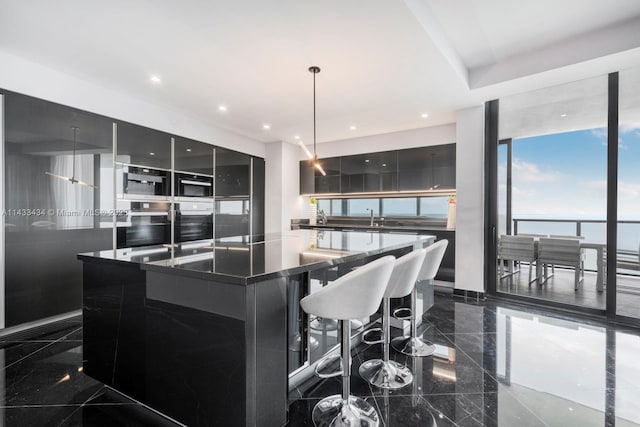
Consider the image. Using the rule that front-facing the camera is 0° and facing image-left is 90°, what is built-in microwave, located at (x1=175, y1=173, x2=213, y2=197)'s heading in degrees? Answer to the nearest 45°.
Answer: approximately 315°

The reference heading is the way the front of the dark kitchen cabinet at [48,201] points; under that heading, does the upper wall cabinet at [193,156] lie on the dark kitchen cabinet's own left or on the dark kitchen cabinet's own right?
on the dark kitchen cabinet's own left

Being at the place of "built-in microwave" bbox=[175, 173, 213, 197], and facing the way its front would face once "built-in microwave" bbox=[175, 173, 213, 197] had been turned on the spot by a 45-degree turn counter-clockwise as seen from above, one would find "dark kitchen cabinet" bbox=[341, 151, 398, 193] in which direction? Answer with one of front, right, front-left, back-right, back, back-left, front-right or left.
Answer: front

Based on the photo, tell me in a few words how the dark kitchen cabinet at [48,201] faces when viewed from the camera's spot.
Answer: facing the viewer and to the right of the viewer

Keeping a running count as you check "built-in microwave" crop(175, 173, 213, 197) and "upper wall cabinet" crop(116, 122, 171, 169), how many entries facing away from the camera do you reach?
0

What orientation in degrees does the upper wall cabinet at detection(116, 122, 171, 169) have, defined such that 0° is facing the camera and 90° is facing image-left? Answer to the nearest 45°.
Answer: approximately 315°

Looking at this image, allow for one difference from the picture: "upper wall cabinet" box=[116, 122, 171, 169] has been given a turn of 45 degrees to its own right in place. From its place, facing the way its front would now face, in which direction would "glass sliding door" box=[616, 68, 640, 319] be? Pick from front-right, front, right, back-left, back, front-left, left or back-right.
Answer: front-left

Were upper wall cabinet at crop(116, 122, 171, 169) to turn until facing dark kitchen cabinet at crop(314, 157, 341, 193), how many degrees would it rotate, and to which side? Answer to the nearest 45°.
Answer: approximately 45° to its left
